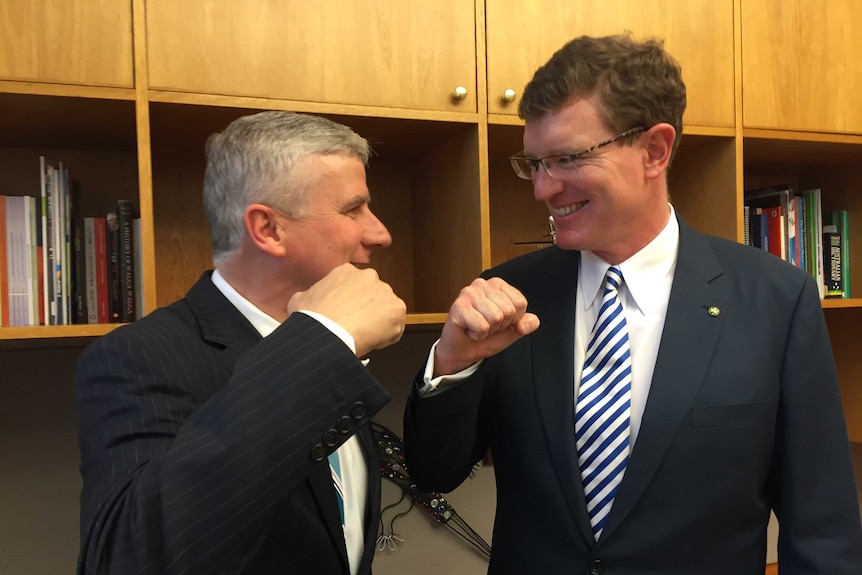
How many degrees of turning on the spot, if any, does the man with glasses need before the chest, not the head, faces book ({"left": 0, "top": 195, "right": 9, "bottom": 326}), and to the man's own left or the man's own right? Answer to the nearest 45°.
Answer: approximately 45° to the man's own right

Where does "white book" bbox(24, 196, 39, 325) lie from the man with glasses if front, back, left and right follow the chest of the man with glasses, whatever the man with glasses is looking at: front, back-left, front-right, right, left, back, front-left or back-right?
front-right

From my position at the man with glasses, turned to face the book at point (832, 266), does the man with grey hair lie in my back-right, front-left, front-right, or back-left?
back-left

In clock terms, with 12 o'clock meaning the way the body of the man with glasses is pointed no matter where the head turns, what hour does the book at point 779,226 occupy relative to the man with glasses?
The book is roughly at 5 o'clock from the man with glasses.

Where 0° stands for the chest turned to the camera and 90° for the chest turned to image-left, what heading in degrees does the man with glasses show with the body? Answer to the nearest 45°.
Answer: approximately 45°

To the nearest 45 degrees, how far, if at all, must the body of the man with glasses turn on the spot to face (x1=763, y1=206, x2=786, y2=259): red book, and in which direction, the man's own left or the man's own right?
approximately 135° to the man's own right

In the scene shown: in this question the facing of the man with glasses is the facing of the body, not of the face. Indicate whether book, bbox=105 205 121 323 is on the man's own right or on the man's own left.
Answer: on the man's own right

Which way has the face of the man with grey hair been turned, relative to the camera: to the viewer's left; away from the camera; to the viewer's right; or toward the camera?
to the viewer's right
